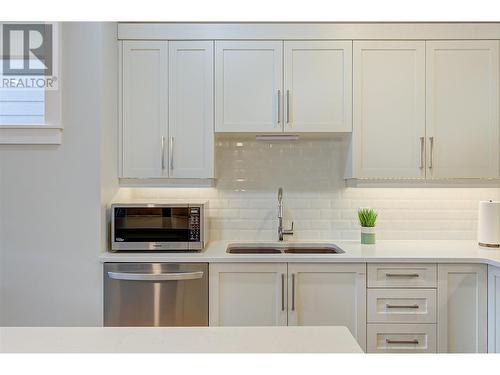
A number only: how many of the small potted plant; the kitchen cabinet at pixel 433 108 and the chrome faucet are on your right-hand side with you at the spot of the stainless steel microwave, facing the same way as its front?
0

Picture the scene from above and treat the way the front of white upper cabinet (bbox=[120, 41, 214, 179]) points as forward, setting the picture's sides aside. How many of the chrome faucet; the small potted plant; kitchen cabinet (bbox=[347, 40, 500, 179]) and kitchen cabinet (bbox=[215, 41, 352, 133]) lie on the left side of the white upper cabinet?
4

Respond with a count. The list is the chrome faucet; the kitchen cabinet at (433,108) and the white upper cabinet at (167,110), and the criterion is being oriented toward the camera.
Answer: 3

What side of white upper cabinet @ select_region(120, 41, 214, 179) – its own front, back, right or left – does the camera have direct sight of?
front

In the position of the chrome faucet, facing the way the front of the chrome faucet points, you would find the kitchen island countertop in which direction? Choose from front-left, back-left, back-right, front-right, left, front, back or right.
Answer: front

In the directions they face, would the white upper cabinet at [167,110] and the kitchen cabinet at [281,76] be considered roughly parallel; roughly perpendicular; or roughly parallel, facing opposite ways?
roughly parallel

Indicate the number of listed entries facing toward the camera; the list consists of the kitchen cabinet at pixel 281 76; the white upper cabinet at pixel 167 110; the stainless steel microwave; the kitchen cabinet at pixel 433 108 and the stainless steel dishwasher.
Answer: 5

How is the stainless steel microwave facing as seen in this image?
toward the camera

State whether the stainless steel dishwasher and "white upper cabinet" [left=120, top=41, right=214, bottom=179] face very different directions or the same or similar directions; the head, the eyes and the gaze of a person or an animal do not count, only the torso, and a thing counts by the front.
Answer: same or similar directions

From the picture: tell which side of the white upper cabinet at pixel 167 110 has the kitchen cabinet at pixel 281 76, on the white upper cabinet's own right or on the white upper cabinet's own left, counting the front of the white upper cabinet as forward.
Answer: on the white upper cabinet's own left

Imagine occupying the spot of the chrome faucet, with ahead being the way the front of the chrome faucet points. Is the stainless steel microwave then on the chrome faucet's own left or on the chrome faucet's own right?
on the chrome faucet's own right

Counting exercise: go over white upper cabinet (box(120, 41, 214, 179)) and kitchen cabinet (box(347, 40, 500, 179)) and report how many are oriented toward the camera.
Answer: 2

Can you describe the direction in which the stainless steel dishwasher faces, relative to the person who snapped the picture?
facing the viewer

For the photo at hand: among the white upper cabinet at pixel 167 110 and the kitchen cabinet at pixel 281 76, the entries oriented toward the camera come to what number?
2

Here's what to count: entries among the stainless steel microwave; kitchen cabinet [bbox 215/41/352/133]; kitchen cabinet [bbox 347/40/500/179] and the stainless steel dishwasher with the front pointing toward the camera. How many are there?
4

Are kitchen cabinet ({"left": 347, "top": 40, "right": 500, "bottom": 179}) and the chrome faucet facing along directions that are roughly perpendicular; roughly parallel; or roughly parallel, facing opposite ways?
roughly parallel
